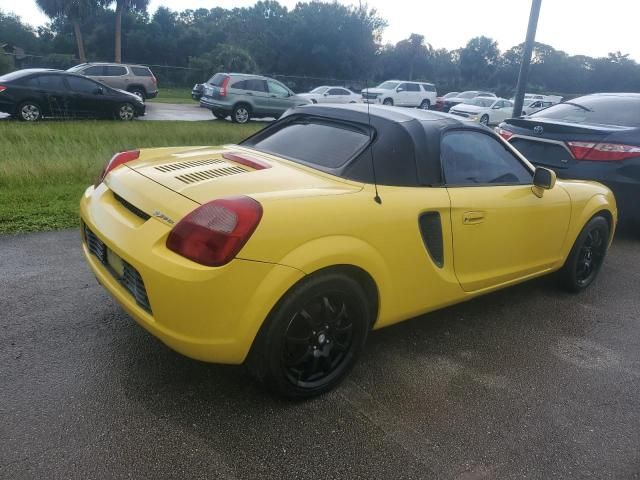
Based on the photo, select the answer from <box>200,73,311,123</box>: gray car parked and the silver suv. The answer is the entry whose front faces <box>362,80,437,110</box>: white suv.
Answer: the gray car parked

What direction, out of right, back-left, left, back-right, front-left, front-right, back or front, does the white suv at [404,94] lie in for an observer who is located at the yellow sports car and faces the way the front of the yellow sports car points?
front-left

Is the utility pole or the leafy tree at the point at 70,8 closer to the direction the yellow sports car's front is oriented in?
the utility pole

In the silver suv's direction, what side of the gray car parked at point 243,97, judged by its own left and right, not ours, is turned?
left

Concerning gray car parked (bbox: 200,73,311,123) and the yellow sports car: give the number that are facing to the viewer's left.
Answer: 0

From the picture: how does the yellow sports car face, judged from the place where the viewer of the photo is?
facing away from the viewer and to the right of the viewer

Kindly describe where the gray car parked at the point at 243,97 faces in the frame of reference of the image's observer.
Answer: facing away from the viewer and to the right of the viewer

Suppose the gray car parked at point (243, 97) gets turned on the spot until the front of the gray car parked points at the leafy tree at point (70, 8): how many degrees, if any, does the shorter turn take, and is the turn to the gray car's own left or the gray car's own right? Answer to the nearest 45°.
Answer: approximately 90° to the gray car's own left

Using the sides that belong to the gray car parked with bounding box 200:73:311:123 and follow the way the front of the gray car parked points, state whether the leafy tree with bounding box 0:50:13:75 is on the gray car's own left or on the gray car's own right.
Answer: on the gray car's own left
